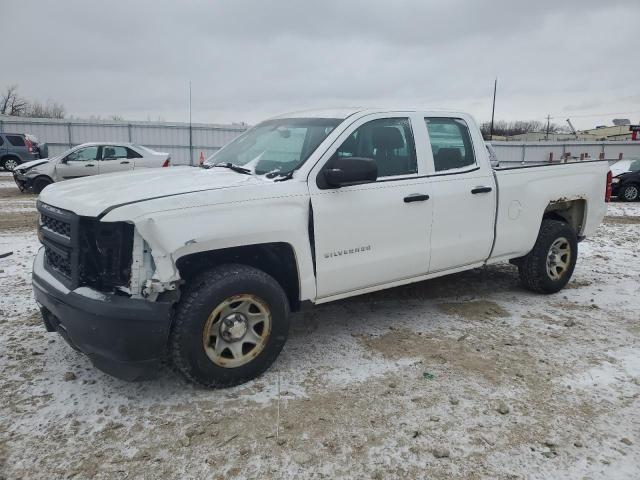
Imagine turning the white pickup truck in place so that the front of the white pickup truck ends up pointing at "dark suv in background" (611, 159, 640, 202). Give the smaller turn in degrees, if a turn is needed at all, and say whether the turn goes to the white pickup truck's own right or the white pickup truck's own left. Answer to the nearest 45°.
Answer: approximately 180°

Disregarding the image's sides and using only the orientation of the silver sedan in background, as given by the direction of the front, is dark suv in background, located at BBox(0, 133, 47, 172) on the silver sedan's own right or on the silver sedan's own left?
on the silver sedan's own right

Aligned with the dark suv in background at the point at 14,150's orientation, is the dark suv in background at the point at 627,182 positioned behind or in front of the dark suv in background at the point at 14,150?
behind

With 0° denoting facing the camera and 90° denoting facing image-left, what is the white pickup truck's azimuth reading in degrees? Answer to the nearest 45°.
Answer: approximately 45°

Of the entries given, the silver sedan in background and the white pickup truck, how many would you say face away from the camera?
0

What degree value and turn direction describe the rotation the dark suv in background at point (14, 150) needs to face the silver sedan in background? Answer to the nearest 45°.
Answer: approximately 135° to its left

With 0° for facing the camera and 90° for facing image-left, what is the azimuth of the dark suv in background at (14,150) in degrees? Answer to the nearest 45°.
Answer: approximately 135°

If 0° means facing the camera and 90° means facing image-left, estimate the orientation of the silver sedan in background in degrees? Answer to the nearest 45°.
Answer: approximately 90°

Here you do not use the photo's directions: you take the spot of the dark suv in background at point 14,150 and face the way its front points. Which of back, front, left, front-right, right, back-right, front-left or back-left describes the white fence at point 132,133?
right

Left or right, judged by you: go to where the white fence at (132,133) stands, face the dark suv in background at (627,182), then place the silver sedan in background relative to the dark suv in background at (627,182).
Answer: right

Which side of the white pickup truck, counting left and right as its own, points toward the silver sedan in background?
right

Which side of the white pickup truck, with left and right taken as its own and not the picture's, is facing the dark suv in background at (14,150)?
right

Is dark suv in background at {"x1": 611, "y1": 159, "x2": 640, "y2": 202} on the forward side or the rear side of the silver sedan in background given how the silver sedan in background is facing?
on the rear side
